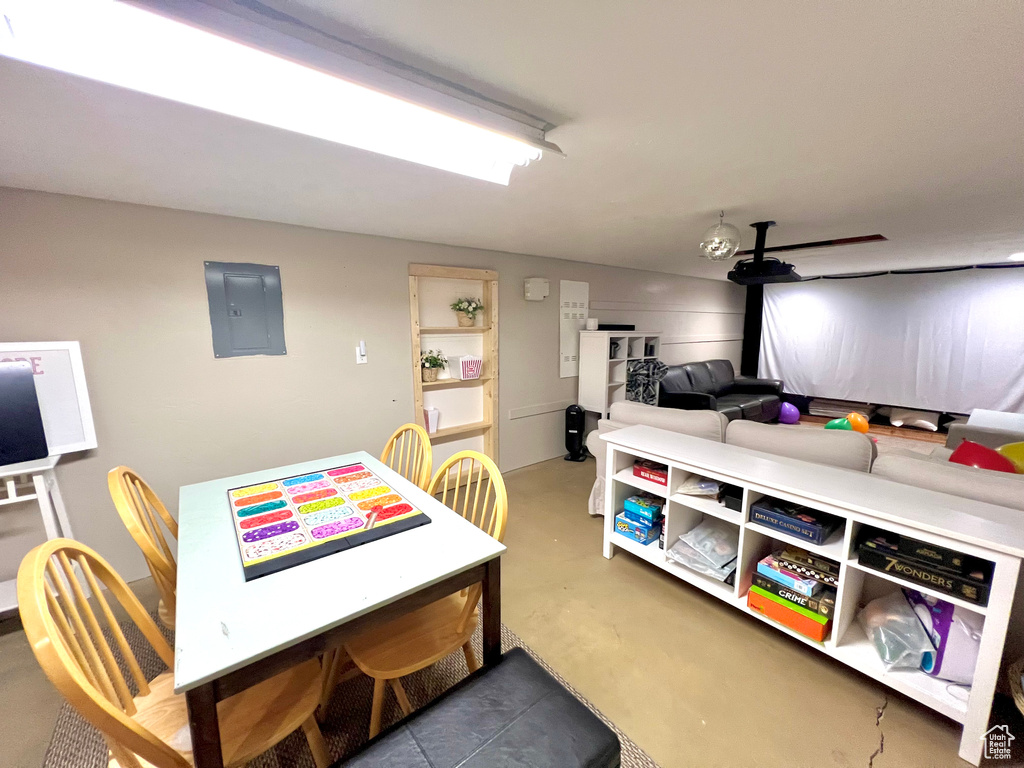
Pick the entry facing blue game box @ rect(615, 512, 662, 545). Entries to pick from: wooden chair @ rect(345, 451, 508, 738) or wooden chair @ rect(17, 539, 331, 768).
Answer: wooden chair @ rect(17, 539, 331, 768)

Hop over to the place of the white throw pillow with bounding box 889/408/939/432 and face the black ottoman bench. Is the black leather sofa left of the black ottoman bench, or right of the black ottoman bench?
right

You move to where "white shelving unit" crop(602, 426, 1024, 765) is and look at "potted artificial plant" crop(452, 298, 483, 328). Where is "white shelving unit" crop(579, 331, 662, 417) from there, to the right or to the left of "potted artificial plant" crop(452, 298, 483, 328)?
right

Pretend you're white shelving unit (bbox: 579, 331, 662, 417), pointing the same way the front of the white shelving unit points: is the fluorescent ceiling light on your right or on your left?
on your right

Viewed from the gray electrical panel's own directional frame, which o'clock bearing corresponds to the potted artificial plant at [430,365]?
The potted artificial plant is roughly at 9 o'clock from the gray electrical panel.

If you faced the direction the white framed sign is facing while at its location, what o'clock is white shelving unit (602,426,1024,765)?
The white shelving unit is roughly at 11 o'clock from the white framed sign.

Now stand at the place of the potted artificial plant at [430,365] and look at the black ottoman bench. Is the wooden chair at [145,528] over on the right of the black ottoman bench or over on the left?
right

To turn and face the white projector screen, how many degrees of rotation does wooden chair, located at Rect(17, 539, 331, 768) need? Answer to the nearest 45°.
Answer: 0° — it already faces it

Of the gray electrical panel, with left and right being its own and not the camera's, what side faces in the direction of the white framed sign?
right

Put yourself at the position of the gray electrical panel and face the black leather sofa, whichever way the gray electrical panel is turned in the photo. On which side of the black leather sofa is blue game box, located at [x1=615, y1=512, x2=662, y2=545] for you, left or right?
right

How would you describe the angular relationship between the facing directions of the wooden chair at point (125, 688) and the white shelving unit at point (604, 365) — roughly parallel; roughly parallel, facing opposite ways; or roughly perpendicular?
roughly perpendicular
